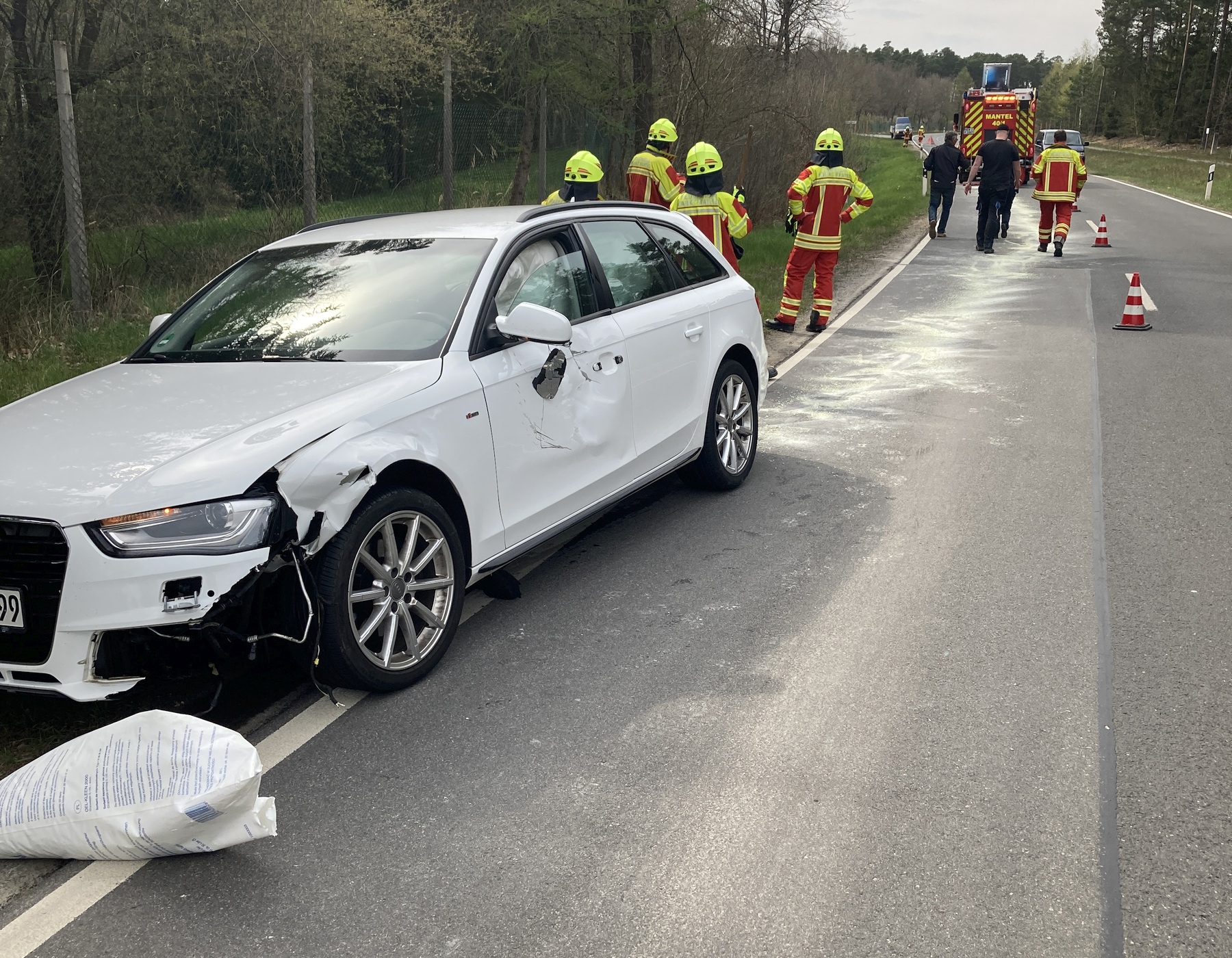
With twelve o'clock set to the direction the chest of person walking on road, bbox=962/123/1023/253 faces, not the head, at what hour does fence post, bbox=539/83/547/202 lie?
The fence post is roughly at 8 o'clock from the person walking on road.

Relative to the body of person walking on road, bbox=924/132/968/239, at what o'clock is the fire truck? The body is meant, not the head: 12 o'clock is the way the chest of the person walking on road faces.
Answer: The fire truck is roughly at 12 o'clock from the person walking on road.

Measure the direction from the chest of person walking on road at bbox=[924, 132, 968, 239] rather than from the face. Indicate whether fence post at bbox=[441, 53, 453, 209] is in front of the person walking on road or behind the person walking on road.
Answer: behind

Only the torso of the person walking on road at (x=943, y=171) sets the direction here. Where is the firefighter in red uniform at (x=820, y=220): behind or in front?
behind

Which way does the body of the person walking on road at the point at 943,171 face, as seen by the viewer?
away from the camera

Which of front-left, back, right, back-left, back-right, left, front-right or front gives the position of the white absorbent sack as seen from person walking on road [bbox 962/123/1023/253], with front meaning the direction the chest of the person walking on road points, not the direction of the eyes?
back

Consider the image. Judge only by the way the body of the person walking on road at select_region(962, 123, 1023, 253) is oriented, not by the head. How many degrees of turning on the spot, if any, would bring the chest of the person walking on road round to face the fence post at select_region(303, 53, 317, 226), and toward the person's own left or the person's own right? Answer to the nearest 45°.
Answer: approximately 135° to the person's own left

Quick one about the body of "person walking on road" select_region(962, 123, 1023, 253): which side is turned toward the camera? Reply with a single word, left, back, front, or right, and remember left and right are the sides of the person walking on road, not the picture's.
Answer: back

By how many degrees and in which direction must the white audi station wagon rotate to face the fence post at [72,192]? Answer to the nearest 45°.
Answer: approximately 135° to its right

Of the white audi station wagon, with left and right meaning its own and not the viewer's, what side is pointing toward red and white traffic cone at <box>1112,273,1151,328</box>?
back
